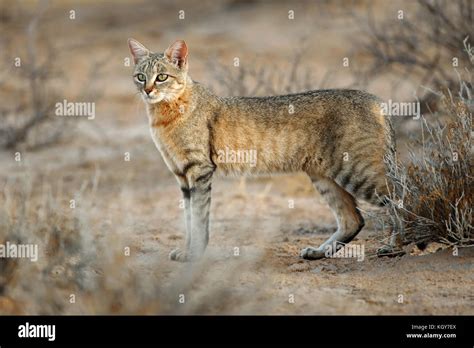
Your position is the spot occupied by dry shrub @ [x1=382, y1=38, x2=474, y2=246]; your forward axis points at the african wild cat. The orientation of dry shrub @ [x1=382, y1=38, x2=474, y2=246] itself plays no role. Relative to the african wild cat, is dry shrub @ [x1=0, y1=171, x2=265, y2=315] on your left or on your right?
left

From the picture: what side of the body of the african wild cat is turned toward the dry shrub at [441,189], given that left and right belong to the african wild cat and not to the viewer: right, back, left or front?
back

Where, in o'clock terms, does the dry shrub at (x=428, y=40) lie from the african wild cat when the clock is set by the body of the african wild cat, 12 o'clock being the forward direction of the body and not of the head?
The dry shrub is roughly at 4 o'clock from the african wild cat.

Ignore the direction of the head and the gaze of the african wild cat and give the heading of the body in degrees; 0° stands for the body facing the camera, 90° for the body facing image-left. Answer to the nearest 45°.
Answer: approximately 90°

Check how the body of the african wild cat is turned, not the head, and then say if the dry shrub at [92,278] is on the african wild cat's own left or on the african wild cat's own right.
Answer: on the african wild cat's own left
